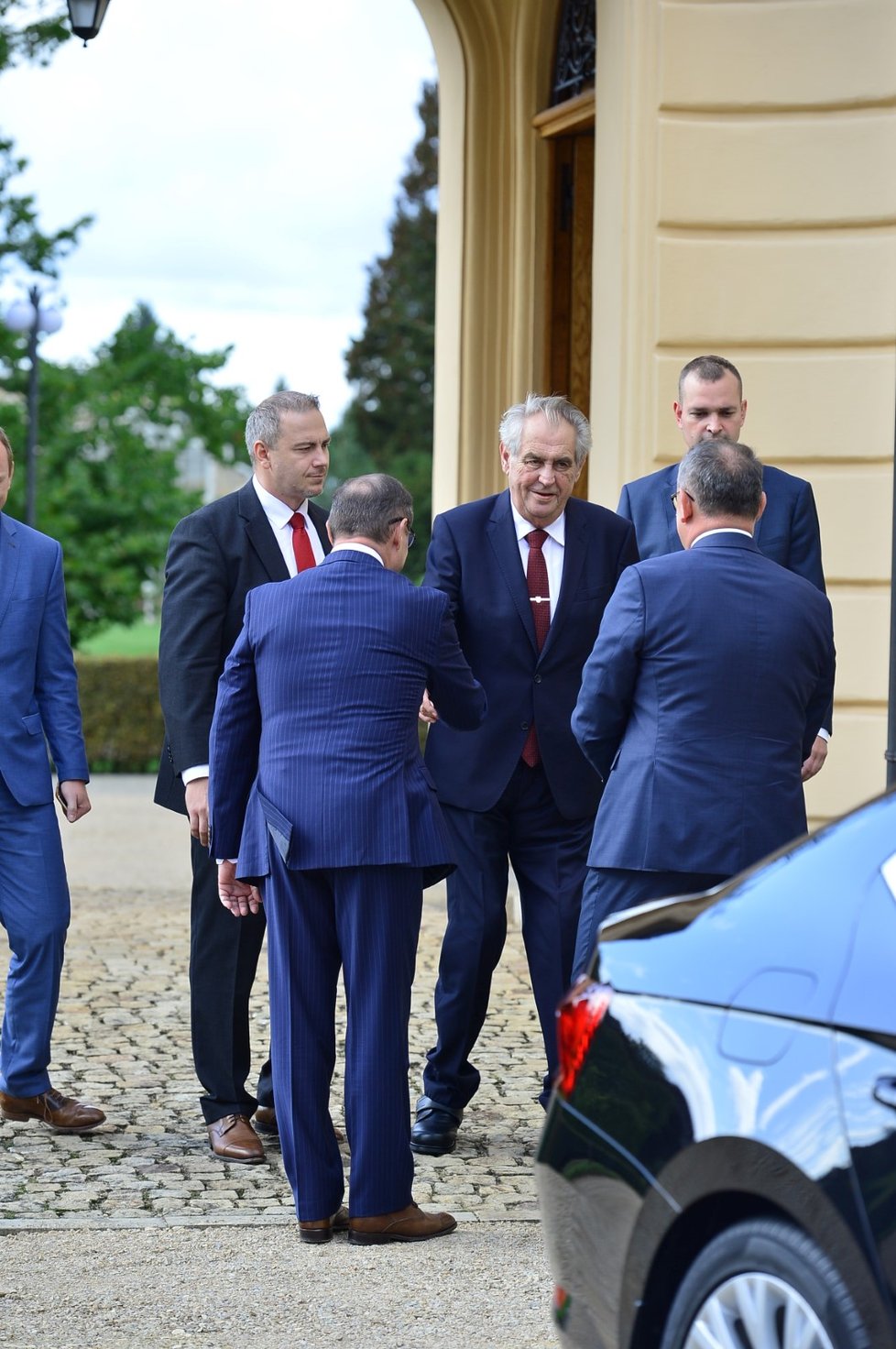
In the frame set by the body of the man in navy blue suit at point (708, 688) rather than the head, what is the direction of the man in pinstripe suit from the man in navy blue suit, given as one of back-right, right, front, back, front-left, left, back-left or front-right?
front-left

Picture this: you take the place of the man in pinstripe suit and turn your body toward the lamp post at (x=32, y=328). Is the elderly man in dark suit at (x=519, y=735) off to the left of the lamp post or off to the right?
right

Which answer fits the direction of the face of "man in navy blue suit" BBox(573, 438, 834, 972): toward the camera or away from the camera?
away from the camera

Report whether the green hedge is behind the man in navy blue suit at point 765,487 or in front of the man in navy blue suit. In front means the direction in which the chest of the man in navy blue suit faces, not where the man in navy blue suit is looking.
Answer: behind

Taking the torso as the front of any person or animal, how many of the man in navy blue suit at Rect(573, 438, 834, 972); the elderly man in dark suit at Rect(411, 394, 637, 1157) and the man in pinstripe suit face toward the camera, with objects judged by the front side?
1

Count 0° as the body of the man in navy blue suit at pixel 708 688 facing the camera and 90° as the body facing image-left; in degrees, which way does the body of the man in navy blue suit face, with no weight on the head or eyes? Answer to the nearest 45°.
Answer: approximately 135°

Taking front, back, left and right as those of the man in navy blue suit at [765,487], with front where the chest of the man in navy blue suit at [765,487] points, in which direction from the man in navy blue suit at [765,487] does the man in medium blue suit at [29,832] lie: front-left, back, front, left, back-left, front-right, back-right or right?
right

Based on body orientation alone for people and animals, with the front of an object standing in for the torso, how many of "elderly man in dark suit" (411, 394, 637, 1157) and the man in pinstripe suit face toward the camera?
1

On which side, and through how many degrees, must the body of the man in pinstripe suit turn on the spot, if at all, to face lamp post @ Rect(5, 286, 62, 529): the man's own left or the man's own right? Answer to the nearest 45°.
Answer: approximately 45° to the man's own left

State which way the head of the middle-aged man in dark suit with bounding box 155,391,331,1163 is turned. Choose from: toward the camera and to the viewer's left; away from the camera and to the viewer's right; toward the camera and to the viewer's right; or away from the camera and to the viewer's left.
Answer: toward the camera and to the viewer's right

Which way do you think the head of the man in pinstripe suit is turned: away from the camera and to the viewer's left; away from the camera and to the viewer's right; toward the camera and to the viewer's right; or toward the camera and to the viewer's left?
away from the camera and to the viewer's right

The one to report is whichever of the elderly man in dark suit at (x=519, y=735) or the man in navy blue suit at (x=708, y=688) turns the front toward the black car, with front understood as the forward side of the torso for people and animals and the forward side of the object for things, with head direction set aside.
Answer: the elderly man in dark suit

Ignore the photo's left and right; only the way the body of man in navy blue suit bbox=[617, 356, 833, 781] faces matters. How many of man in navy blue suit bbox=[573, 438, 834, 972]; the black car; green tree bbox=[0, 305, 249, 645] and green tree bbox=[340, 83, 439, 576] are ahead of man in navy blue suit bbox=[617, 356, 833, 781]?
2
